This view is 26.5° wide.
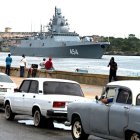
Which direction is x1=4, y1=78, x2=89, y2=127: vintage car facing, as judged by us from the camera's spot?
facing away from the viewer and to the left of the viewer

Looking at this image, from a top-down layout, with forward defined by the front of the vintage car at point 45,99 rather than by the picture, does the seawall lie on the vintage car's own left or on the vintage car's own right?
on the vintage car's own right

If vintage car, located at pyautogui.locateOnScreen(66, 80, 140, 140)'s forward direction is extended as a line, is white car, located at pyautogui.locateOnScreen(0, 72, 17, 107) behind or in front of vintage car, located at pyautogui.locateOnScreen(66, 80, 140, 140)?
in front
